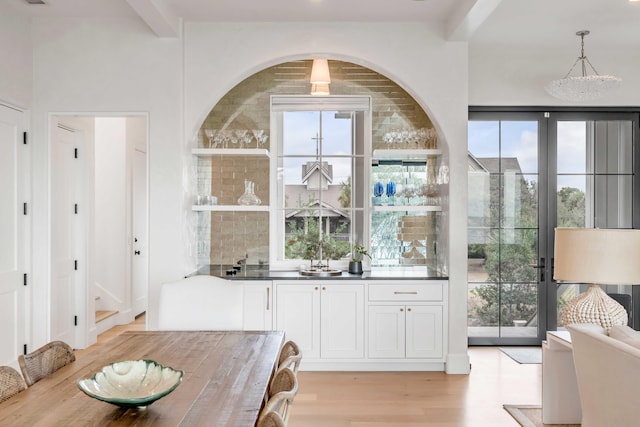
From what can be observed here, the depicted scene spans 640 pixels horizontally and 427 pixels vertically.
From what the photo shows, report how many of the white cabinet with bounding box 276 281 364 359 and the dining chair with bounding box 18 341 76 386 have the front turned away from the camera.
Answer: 0

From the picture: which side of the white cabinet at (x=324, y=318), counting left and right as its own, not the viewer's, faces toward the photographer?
front

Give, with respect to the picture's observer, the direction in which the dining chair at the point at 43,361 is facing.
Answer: facing the viewer and to the right of the viewer

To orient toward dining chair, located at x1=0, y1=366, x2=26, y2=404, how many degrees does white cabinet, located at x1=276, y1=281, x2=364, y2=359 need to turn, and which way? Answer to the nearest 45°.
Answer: approximately 45° to its right

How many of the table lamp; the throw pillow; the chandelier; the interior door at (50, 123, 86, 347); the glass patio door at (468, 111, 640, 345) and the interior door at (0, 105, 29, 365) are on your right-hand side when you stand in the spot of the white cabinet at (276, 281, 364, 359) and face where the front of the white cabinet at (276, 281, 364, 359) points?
2

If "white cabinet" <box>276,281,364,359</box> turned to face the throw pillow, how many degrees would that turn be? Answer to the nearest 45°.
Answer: approximately 45° to its left

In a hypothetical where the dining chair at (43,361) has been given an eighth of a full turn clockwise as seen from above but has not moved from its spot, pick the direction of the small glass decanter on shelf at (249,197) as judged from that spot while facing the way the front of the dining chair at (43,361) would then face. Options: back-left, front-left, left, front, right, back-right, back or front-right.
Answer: back-left

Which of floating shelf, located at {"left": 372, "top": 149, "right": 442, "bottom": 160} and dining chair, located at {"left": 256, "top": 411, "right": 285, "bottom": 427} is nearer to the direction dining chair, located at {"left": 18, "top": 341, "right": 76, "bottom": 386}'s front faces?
the dining chair
